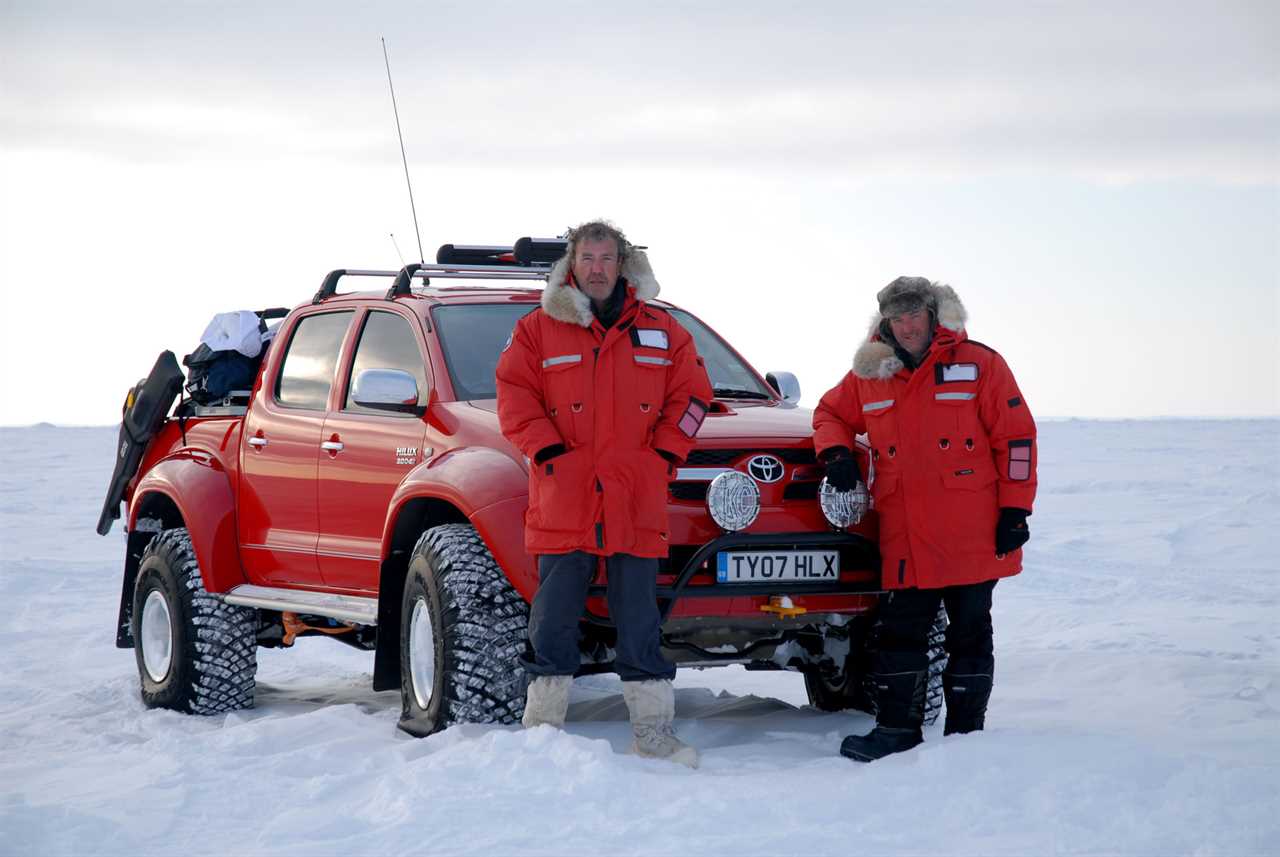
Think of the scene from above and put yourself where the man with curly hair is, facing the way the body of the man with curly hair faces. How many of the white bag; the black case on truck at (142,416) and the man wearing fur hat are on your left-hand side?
1

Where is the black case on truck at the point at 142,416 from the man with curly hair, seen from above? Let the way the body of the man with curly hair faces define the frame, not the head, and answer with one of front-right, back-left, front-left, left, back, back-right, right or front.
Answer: back-right

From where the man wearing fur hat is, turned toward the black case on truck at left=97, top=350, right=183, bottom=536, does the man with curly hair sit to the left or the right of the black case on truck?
left

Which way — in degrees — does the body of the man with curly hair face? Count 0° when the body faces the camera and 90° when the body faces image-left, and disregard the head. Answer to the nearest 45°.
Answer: approximately 0°

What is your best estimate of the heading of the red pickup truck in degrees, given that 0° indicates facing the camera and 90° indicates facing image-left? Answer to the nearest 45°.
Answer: approximately 315°

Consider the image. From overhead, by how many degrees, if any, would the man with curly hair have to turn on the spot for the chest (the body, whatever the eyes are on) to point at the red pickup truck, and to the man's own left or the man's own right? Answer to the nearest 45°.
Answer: approximately 135° to the man's own right

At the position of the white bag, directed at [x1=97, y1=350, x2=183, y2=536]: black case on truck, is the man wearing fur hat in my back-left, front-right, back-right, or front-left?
back-left

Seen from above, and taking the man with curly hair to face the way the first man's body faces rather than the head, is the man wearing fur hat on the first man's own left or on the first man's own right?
on the first man's own left

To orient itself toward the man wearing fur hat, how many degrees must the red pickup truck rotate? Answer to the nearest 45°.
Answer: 0° — it already faces them

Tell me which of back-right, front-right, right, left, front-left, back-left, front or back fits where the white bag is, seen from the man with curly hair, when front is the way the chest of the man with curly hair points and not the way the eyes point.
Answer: back-right
